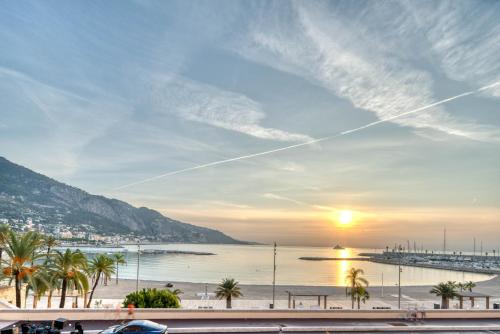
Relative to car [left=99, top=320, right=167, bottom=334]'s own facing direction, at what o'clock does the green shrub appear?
The green shrub is roughly at 3 o'clock from the car.

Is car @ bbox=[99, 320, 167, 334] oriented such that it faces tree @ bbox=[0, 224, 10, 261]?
no
